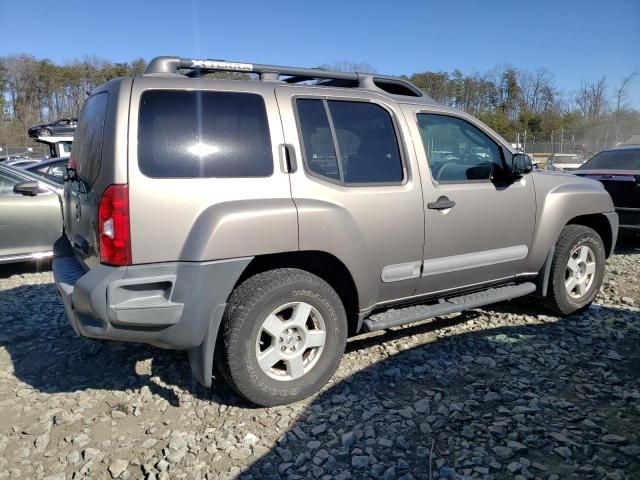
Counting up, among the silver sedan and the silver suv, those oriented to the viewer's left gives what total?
0

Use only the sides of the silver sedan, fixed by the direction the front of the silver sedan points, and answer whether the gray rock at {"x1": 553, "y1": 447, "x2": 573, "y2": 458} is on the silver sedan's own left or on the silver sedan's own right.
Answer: on the silver sedan's own right

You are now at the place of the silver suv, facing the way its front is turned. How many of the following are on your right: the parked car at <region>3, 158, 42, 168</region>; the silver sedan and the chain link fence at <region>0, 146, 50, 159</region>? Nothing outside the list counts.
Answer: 0

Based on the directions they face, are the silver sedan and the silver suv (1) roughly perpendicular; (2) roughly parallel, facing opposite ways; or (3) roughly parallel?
roughly parallel

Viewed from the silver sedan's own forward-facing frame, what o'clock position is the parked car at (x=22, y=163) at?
The parked car is roughly at 9 o'clock from the silver sedan.

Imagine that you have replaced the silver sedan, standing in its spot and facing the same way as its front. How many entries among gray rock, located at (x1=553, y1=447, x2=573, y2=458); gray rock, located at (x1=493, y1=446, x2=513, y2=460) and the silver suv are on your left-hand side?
0

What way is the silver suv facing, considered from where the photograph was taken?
facing away from the viewer and to the right of the viewer

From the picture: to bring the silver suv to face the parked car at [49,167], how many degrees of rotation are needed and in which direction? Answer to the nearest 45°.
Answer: approximately 90° to its left

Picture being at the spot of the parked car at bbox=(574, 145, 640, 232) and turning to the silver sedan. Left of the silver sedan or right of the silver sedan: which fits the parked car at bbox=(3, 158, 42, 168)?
right

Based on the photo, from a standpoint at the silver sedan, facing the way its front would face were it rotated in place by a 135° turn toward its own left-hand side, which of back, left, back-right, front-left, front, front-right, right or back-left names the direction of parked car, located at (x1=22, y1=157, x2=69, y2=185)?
front-right

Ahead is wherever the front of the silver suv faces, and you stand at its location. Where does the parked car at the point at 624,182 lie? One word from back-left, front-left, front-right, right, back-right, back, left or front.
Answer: front

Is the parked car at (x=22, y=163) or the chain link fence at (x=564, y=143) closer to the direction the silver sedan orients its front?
the chain link fence

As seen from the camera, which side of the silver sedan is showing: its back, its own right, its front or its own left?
right

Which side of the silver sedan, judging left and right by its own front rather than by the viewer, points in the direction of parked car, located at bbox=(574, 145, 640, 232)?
front

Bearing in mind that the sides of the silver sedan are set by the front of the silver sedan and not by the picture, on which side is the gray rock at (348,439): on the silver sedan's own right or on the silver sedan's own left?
on the silver sedan's own right

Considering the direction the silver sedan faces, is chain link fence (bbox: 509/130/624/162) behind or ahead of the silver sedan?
ahead
